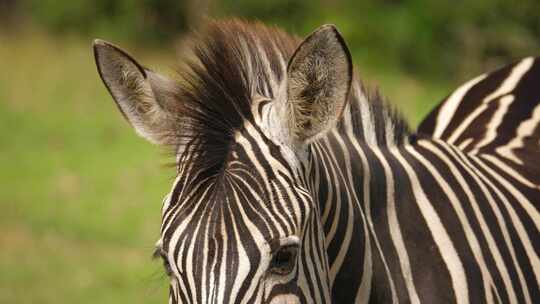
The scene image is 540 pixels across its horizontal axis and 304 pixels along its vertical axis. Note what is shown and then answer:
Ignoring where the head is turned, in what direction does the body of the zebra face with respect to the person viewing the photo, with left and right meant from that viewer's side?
facing the viewer and to the left of the viewer
